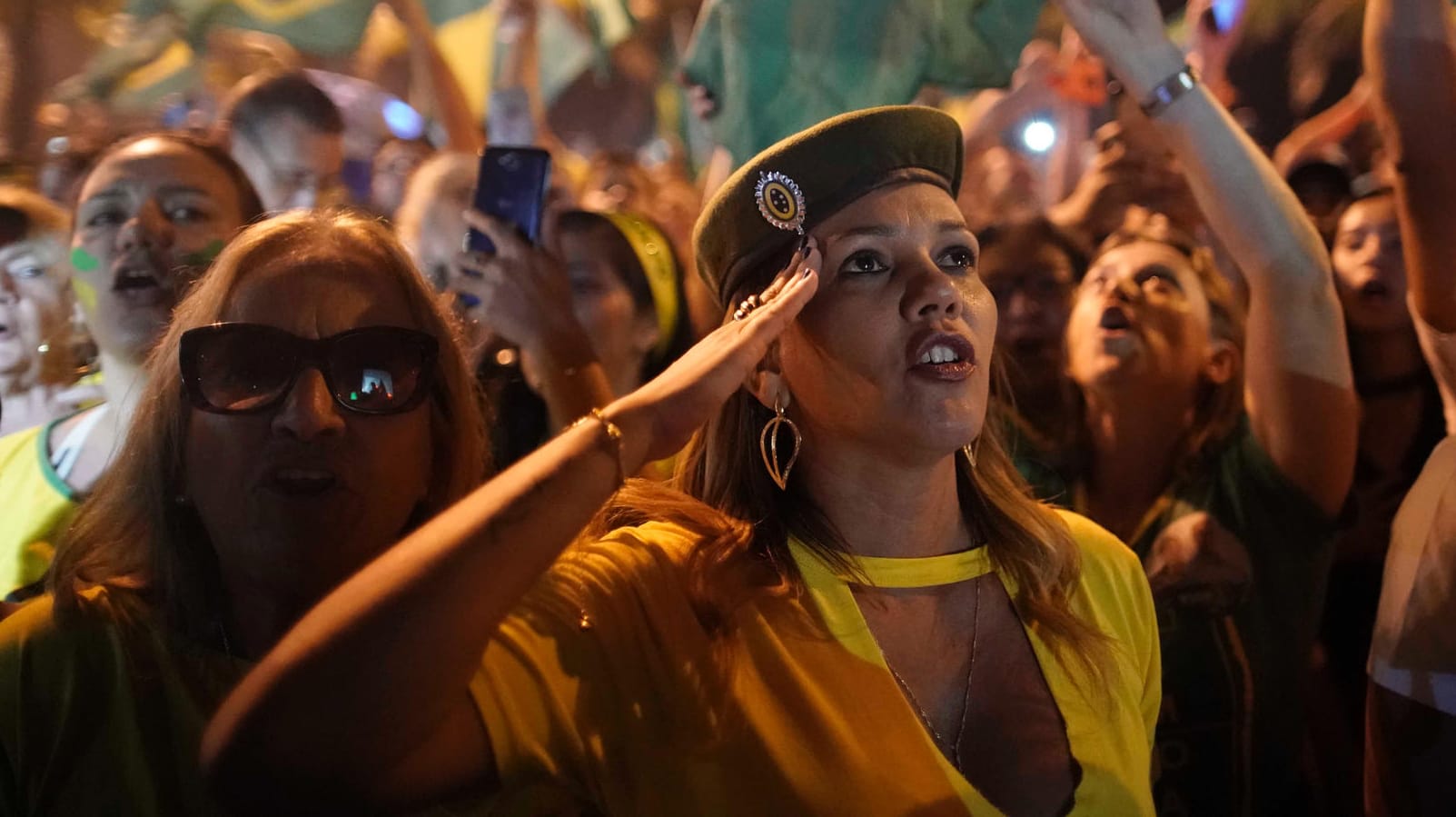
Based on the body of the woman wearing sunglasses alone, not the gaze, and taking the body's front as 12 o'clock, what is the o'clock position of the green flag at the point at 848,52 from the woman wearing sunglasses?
The green flag is roughly at 8 o'clock from the woman wearing sunglasses.

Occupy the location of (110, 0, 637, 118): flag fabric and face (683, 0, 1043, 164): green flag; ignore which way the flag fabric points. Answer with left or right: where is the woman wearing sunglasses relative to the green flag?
right

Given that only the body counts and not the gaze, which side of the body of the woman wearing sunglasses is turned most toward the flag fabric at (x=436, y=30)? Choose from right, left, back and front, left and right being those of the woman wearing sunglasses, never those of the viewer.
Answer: back

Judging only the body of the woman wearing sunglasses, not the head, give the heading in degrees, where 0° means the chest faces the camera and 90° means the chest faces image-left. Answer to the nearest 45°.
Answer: approximately 0°

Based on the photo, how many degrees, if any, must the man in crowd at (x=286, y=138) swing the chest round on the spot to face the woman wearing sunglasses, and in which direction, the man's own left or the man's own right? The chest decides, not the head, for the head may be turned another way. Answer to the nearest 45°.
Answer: approximately 45° to the man's own right

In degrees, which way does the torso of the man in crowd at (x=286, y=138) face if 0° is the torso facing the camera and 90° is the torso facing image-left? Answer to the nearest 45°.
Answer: approximately 315°
